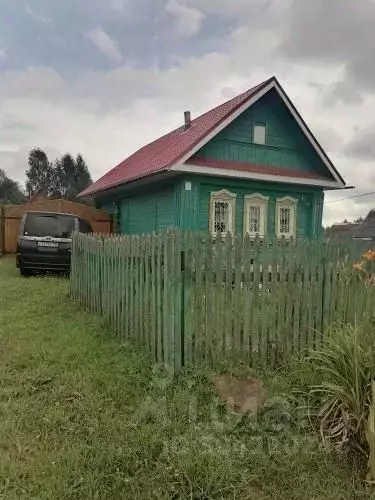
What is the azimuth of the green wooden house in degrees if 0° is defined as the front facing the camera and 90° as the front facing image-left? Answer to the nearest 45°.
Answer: approximately 315°

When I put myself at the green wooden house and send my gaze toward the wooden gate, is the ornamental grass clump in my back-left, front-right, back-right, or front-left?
back-left

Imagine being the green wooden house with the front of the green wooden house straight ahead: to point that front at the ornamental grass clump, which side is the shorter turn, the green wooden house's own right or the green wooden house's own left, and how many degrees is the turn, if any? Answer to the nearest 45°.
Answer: approximately 45° to the green wooden house's own right

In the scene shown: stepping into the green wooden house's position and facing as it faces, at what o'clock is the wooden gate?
The wooden gate is roughly at 5 o'clock from the green wooden house.

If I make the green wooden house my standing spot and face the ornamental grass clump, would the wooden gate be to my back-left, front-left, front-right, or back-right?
back-right

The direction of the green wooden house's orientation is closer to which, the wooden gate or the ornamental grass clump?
the ornamental grass clump
